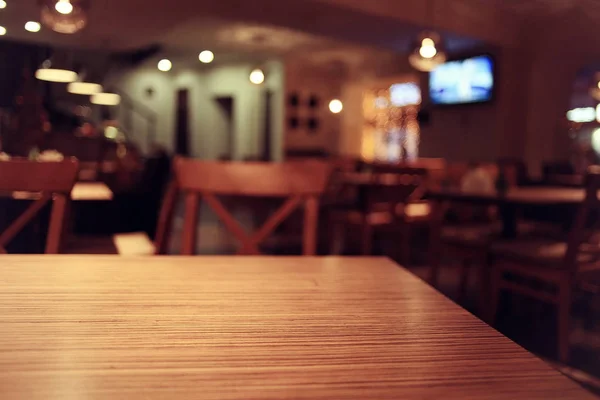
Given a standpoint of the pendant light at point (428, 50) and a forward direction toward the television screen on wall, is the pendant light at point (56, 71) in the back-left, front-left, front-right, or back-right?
back-left

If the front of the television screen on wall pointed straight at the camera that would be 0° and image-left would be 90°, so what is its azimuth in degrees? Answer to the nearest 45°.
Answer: approximately 45°

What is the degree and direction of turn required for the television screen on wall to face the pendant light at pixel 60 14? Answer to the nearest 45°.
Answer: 0° — it already faces it

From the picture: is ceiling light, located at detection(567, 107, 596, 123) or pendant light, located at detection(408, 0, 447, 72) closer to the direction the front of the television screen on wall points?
the pendant light
